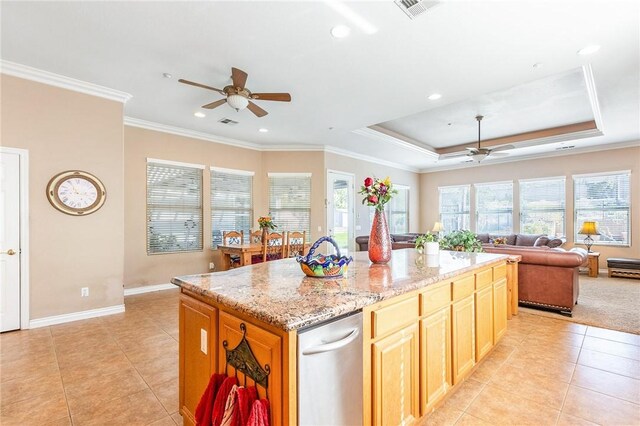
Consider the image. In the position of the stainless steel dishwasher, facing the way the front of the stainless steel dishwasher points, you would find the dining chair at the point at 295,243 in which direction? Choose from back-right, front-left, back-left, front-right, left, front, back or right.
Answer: back-left

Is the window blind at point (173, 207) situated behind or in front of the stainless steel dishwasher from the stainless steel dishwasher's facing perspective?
behind

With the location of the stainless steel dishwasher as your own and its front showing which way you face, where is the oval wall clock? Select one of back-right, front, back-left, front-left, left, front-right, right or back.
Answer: back

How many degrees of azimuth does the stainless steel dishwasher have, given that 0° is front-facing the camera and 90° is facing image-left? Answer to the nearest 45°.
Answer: approximately 315°

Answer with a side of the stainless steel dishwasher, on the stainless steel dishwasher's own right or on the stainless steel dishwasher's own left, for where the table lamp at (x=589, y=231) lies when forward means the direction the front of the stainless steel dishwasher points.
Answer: on the stainless steel dishwasher's own left

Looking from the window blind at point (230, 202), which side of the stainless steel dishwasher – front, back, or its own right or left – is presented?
back

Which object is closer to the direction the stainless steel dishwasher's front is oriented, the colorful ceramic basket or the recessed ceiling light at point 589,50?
the recessed ceiling light

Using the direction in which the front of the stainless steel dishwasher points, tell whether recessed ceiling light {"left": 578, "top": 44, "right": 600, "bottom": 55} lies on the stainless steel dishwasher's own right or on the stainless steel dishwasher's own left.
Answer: on the stainless steel dishwasher's own left

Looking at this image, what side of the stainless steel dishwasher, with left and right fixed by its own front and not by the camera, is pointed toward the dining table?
back

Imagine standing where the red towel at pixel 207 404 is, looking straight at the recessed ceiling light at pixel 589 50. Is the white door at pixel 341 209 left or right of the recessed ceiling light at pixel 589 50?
left
